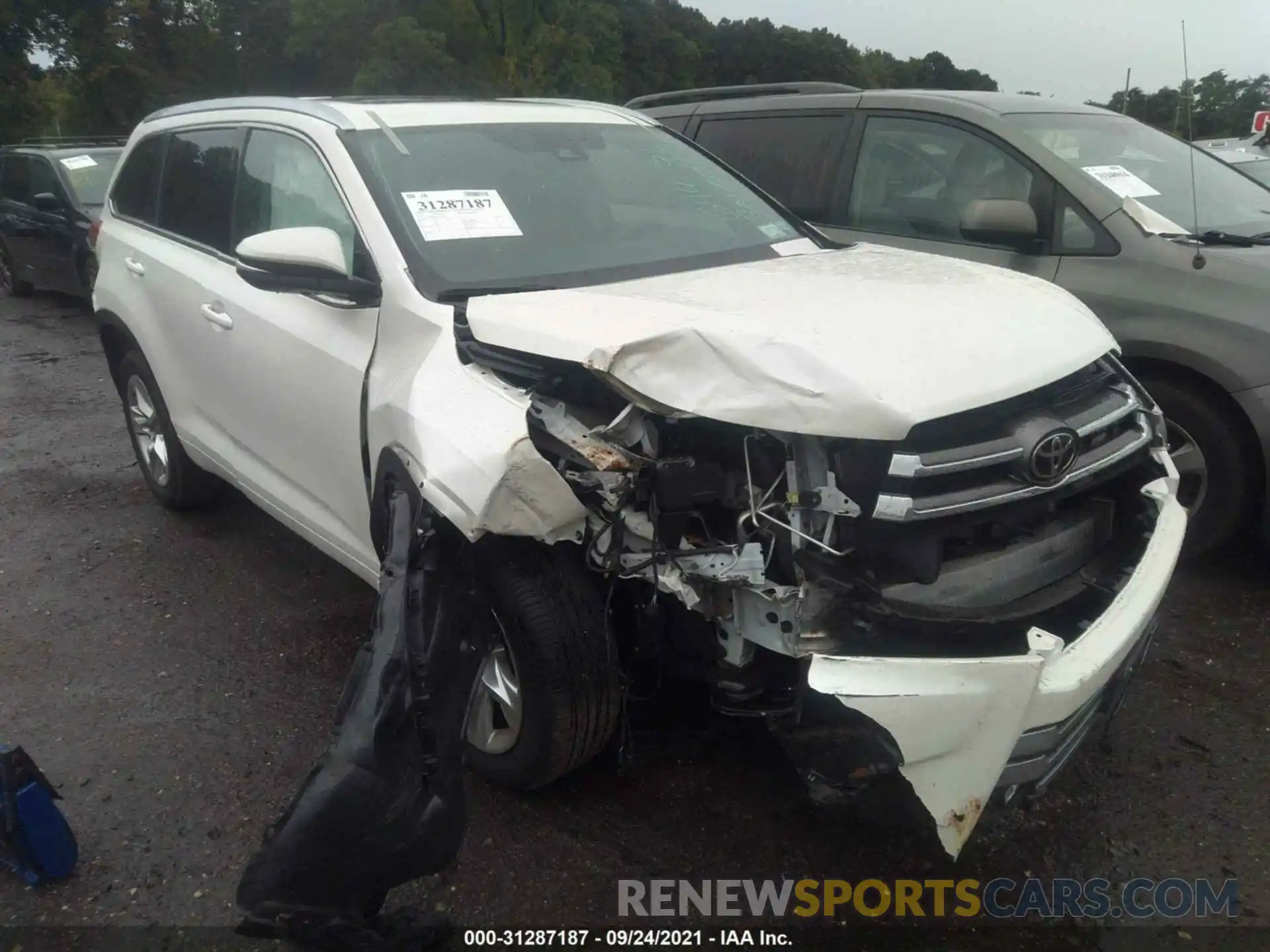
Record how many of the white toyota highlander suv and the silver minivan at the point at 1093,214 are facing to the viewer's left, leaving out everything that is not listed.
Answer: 0

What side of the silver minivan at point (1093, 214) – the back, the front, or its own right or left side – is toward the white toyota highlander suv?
right

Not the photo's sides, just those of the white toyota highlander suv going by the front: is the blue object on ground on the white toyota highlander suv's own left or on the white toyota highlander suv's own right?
on the white toyota highlander suv's own right

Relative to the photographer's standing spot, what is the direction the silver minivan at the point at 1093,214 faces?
facing the viewer and to the right of the viewer

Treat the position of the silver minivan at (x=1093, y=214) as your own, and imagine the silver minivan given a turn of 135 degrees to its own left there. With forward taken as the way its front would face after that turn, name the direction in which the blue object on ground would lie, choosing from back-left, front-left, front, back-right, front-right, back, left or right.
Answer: back-left

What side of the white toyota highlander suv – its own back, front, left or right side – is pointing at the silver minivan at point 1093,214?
left
